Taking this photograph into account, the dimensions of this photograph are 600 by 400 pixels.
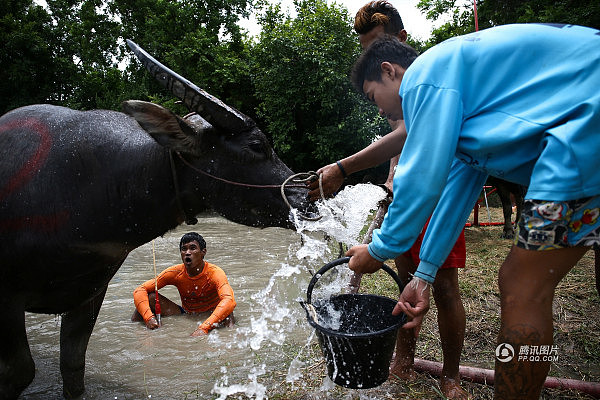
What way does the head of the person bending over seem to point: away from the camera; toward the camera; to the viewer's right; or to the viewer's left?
to the viewer's left

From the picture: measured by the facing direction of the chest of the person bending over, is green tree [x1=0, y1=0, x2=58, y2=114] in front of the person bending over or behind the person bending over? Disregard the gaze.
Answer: in front

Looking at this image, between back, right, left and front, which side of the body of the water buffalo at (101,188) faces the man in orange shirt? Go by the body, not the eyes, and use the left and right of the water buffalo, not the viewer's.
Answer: left

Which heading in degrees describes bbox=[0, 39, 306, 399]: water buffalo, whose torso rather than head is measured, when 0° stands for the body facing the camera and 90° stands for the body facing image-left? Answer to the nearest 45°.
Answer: approximately 270°

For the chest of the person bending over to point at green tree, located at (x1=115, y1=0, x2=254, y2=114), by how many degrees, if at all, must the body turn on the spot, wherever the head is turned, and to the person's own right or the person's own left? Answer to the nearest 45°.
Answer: approximately 45° to the person's own right

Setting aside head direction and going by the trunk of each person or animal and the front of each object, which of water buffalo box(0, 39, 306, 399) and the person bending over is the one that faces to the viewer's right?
the water buffalo

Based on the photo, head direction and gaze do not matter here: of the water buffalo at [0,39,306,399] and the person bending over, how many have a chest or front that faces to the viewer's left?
1

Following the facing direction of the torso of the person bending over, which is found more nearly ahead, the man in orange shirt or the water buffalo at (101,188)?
the water buffalo

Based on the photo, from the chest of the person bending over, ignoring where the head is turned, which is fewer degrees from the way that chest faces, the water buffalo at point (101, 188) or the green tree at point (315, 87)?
the water buffalo

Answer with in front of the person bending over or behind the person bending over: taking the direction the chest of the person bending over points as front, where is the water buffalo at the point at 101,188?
in front

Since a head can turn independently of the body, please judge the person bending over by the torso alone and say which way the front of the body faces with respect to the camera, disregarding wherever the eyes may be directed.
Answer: to the viewer's left
